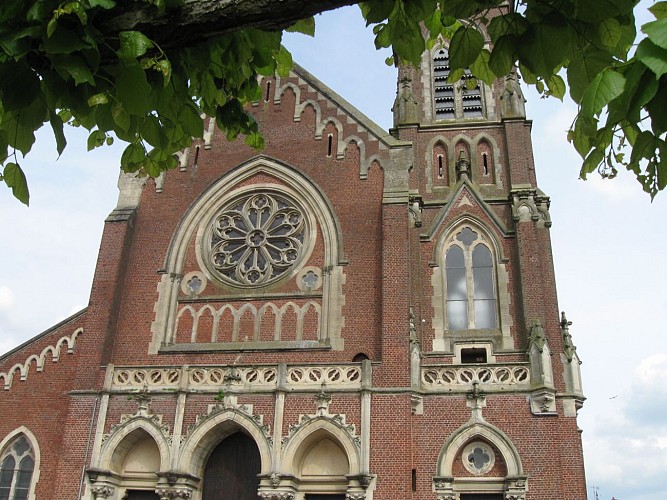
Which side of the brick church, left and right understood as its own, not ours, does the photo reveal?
front
